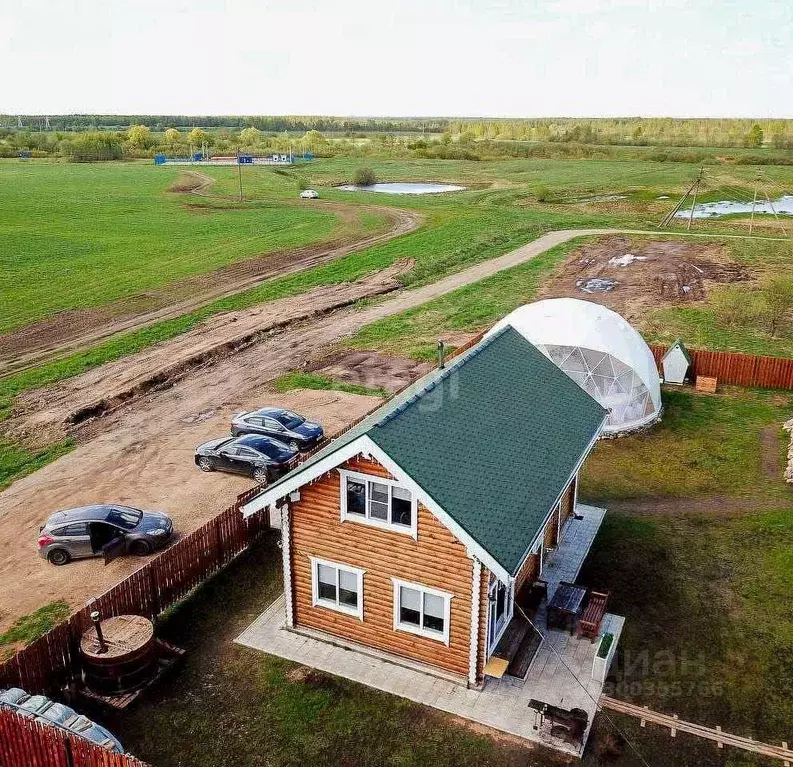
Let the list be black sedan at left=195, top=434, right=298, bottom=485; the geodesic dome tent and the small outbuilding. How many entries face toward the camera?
2

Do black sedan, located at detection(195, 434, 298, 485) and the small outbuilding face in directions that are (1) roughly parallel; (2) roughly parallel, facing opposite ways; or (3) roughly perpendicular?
roughly perpendicular

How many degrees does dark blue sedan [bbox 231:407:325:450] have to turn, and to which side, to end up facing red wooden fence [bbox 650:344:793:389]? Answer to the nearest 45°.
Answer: approximately 45° to its left

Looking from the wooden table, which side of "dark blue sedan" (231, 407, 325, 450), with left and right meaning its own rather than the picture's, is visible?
front

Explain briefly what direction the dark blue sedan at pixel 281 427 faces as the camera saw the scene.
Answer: facing the viewer and to the right of the viewer
